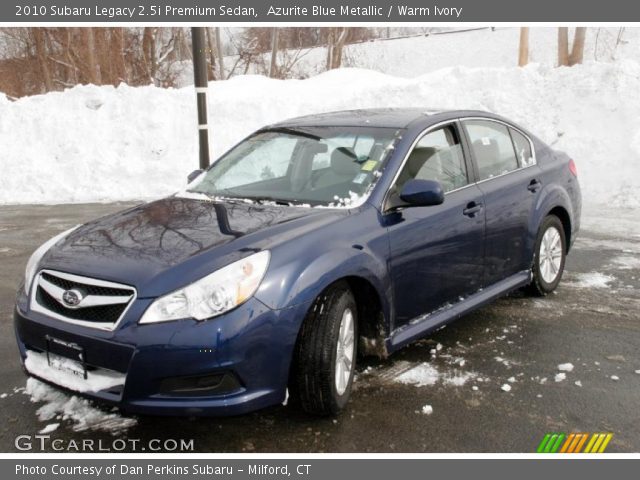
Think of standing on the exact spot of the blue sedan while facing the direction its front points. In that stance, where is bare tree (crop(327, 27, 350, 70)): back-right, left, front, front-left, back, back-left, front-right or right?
back-right

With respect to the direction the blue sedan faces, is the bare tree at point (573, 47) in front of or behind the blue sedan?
behind

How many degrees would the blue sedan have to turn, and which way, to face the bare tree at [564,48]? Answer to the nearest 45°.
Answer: approximately 180°

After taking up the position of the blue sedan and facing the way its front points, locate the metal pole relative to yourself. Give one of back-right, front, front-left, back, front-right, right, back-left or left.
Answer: back-right

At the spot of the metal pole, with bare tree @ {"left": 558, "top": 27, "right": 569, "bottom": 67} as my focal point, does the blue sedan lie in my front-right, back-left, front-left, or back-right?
back-right

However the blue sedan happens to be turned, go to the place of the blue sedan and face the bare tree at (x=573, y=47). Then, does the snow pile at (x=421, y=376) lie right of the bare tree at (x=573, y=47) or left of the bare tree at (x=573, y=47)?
right

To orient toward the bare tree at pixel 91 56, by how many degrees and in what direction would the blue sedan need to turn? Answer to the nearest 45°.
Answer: approximately 135° to its right

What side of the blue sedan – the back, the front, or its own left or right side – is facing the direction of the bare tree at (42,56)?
right

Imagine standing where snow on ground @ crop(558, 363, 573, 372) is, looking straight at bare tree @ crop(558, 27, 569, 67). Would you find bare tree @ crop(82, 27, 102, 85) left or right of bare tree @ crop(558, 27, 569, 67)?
left

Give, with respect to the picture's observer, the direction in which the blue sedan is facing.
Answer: facing the viewer and to the left of the viewer
